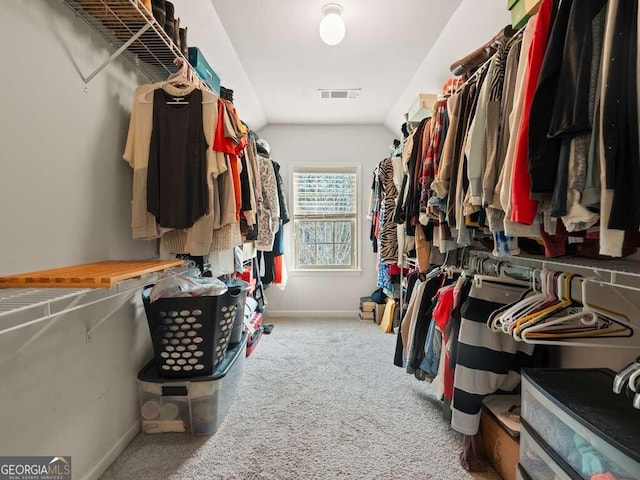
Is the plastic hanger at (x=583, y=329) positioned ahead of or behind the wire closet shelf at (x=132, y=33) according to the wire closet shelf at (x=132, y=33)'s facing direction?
ahead

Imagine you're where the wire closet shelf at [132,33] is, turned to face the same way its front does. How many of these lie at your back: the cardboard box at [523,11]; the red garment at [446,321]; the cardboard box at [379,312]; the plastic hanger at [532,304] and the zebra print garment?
0

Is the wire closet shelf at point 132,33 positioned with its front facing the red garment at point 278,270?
no

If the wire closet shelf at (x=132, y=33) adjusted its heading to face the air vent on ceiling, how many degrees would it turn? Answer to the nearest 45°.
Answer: approximately 45° to its left

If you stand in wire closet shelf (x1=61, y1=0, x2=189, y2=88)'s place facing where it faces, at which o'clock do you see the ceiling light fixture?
The ceiling light fixture is roughly at 12 o'clock from the wire closet shelf.

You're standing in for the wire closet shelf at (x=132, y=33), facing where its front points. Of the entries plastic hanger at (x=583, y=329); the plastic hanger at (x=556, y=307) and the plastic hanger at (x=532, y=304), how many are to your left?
0

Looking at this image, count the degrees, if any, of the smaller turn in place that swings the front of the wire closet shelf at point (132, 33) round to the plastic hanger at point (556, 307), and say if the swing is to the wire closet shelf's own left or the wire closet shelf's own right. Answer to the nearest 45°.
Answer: approximately 45° to the wire closet shelf's own right

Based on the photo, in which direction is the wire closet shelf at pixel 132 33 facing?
to the viewer's right

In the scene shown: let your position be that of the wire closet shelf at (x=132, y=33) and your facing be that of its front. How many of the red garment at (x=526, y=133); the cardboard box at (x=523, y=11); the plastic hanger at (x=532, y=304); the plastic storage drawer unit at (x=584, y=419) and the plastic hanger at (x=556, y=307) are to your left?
0

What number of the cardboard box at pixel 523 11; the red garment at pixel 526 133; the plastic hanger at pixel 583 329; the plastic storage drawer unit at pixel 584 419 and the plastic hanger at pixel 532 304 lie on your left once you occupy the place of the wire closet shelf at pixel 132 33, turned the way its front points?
0

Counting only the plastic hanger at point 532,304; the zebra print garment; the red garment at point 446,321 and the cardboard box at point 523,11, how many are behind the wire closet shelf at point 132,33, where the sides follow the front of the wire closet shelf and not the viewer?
0

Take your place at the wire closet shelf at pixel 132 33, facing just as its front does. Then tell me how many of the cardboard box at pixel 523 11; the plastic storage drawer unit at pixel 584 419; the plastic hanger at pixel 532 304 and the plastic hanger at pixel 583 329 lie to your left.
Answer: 0

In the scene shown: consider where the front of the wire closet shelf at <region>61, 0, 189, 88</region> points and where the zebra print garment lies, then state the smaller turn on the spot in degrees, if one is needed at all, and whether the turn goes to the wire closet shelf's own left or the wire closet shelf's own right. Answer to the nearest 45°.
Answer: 0° — it already faces it
